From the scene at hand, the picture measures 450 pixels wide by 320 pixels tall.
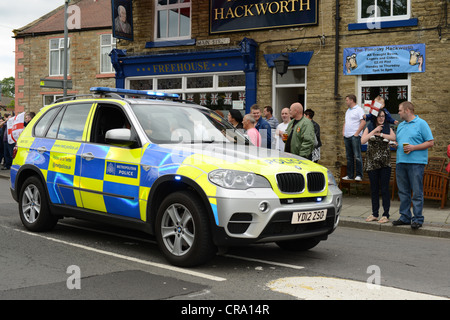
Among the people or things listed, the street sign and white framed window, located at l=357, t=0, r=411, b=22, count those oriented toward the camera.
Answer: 2

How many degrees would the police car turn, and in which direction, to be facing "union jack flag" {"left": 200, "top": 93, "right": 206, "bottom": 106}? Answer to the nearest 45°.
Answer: approximately 135° to its left

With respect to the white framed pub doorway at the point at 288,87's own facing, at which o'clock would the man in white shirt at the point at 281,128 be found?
The man in white shirt is roughly at 12 o'clock from the white framed pub doorway.

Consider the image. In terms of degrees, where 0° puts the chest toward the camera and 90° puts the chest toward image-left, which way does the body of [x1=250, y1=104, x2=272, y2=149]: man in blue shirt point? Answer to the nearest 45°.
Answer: approximately 45°

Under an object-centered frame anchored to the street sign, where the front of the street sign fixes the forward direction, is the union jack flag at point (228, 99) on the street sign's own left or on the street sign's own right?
on the street sign's own left

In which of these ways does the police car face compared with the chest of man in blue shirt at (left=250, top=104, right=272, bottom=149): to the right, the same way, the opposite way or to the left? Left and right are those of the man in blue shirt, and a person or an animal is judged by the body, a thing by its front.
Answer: to the left

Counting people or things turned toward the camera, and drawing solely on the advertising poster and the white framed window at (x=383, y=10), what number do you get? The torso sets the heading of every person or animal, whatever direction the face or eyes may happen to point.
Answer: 2

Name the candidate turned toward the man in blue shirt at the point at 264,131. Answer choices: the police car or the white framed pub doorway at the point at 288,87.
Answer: the white framed pub doorway

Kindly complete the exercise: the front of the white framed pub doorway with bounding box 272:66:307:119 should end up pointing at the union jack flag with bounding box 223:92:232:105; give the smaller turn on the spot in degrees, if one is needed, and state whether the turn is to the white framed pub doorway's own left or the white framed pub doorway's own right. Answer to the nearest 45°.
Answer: approximately 135° to the white framed pub doorway's own right

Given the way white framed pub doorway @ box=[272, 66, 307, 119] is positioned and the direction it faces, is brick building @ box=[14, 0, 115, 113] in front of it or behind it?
behind
